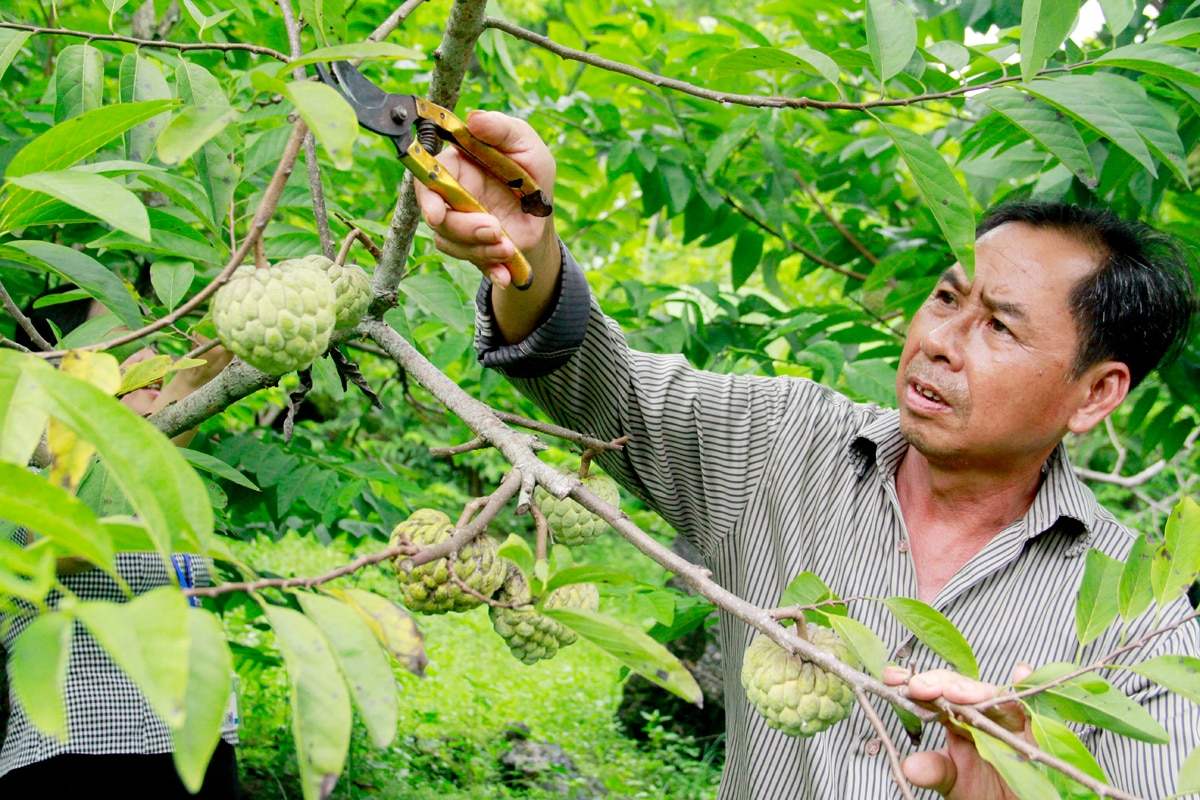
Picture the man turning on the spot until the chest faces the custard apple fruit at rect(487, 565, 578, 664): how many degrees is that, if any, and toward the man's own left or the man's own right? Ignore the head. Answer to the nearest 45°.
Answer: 0° — they already face it

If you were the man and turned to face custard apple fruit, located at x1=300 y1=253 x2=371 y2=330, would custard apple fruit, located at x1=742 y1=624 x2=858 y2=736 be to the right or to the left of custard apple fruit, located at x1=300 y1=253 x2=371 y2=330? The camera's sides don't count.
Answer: left

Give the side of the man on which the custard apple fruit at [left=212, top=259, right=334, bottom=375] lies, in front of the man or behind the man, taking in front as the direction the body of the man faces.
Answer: in front

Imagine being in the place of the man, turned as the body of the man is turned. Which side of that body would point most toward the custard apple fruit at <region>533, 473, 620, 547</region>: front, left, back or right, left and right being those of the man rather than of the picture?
front

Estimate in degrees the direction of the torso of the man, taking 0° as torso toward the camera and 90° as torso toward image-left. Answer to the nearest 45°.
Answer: approximately 45°

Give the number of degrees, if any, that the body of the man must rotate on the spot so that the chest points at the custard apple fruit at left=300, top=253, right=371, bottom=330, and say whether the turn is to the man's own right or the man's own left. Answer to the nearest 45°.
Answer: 0° — they already face it
